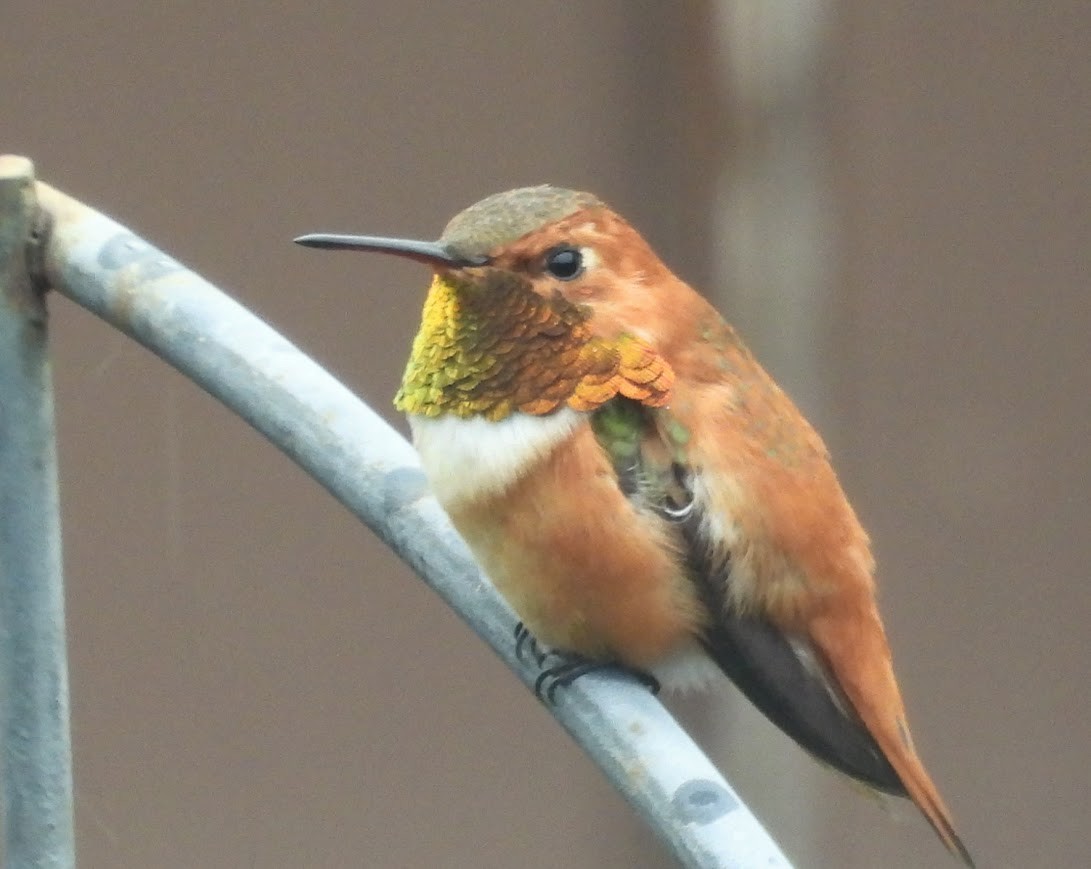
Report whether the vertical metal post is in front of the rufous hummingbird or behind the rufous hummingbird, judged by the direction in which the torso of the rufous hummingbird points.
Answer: in front

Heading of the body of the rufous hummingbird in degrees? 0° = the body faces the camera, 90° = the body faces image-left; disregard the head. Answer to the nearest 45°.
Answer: approximately 90°
